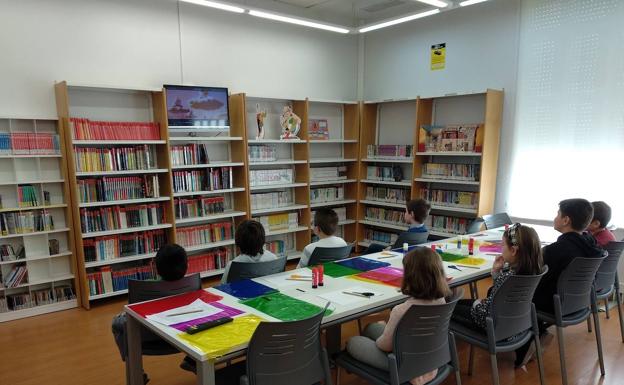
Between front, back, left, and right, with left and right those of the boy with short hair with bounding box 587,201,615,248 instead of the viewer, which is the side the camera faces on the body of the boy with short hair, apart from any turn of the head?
left

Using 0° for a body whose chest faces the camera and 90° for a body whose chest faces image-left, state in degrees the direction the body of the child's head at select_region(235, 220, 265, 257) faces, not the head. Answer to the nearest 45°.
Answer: approximately 180°

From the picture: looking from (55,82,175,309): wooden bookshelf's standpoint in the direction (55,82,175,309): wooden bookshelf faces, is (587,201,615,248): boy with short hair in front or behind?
in front

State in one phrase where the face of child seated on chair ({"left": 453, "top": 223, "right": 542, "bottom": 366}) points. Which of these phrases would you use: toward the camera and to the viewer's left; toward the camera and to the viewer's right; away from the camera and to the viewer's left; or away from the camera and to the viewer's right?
away from the camera and to the viewer's left

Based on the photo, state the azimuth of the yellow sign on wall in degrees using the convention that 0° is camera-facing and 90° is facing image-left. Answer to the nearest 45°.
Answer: approximately 45°

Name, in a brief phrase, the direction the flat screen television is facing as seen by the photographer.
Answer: facing the viewer

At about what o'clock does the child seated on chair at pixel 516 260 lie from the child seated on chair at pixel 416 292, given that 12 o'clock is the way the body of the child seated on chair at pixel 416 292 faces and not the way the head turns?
the child seated on chair at pixel 516 260 is roughly at 3 o'clock from the child seated on chair at pixel 416 292.

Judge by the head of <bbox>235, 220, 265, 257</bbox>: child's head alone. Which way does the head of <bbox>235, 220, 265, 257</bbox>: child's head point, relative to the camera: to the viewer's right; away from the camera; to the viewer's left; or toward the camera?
away from the camera

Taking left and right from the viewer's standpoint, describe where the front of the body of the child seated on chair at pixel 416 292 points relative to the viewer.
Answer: facing away from the viewer and to the left of the viewer

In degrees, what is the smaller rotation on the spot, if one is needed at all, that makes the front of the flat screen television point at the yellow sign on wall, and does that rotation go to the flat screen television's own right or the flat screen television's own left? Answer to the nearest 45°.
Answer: approximately 90° to the flat screen television's own left

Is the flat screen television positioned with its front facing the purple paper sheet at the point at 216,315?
yes

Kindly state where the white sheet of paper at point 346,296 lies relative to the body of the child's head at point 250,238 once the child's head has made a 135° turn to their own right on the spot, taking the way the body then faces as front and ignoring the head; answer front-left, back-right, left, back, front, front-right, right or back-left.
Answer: front

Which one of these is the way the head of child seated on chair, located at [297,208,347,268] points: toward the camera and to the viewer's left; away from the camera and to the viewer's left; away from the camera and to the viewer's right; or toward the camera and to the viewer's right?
away from the camera and to the viewer's left
